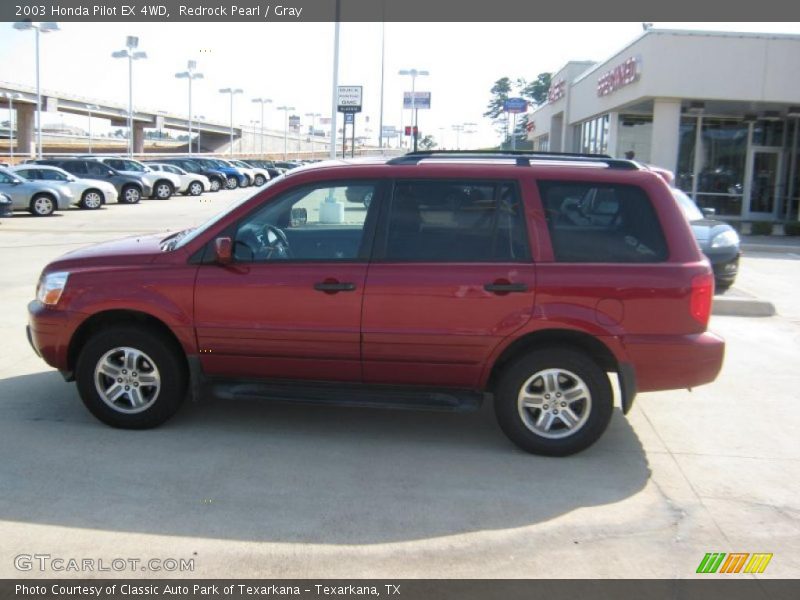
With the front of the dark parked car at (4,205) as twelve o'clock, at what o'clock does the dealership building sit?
The dealership building is roughly at 11 o'clock from the dark parked car.

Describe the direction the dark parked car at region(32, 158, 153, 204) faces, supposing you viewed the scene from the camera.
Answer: facing to the right of the viewer

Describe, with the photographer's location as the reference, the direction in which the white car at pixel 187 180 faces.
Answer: facing to the right of the viewer

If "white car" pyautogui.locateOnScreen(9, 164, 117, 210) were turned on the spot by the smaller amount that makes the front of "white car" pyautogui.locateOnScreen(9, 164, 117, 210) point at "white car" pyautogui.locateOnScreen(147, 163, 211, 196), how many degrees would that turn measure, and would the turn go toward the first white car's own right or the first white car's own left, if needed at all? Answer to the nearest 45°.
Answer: approximately 45° to the first white car's own left

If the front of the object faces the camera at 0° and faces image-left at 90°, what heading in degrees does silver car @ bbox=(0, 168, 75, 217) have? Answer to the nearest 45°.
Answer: approximately 270°

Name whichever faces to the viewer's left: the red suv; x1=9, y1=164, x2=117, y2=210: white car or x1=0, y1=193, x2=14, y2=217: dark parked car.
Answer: the red suv

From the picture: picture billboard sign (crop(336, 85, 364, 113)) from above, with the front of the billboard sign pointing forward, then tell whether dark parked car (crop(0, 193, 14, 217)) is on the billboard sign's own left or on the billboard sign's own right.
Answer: on the billboard sign's own right

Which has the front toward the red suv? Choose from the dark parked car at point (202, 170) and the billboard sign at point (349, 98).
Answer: the billboard sign

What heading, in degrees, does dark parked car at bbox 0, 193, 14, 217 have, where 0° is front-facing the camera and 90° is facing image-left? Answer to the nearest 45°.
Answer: approximately 315°

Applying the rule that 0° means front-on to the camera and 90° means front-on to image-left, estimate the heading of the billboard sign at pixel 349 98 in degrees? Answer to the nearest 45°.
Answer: approximately 0°

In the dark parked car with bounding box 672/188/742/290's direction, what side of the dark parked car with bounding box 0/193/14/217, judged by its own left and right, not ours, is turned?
front

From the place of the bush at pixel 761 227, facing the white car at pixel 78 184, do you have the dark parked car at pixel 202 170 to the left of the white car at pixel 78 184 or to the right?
right

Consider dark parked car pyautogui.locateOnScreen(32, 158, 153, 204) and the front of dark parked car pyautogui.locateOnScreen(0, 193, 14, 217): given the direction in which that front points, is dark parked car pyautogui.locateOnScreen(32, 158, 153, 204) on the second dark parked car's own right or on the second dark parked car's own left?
on the second dark parked car's own left

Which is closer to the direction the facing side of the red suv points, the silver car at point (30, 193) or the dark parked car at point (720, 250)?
the silver car

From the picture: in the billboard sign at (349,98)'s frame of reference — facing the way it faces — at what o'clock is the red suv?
The red suv is roughly at 12 o'clock from the billboard sign.

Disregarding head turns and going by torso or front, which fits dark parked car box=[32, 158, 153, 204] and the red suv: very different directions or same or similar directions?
very different directions
